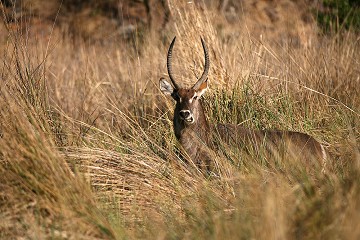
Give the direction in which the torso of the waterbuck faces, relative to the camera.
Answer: to the viewer's left
